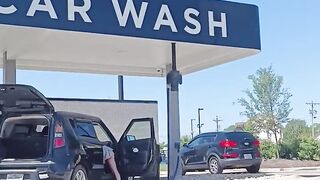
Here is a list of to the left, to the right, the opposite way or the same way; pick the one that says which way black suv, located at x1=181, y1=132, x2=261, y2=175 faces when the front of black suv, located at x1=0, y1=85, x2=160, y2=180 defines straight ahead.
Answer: to the left

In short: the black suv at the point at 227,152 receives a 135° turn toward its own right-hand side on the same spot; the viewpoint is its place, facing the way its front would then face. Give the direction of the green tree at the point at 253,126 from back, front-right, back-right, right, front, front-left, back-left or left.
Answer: left

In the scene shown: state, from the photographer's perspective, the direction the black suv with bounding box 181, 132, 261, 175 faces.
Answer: facing away from the viewer and to the left of the viewer

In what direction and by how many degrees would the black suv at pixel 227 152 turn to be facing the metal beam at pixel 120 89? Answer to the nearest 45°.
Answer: approximately 45° to its left

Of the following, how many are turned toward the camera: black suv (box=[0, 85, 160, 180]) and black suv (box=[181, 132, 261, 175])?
0

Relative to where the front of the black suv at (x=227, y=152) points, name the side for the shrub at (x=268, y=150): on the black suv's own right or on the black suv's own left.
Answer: on the black suv's own right

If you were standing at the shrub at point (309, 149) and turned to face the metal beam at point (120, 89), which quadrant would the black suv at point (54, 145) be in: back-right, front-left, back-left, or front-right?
front-left

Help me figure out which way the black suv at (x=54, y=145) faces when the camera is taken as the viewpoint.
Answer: facing away from the viewer and to the right of the viewer

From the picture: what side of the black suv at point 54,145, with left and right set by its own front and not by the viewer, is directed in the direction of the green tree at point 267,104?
front

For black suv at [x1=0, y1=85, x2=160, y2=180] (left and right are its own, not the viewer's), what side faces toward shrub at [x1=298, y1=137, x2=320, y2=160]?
front

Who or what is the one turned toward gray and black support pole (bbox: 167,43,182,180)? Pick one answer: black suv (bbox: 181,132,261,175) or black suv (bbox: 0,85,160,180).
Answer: black suv (bbox: 0,85,160,180)
